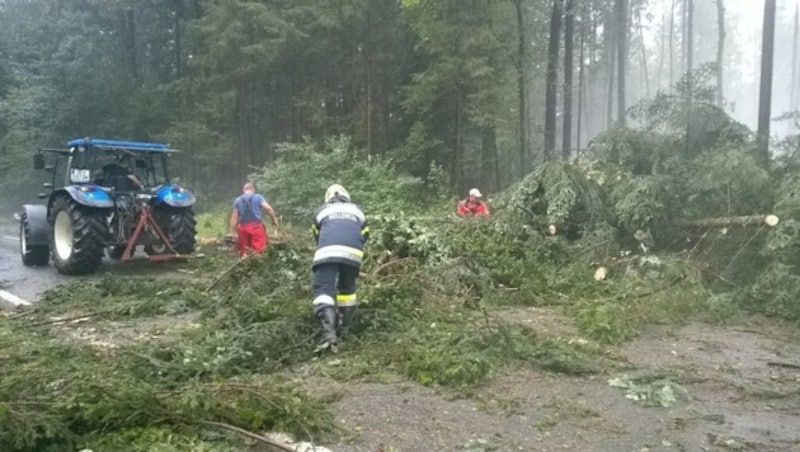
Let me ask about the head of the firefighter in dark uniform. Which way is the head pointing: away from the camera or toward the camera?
away from the camera

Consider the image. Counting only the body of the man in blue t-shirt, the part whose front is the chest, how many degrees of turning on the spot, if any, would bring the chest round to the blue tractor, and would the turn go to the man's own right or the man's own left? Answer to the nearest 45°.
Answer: approximately 90° to the man's own left

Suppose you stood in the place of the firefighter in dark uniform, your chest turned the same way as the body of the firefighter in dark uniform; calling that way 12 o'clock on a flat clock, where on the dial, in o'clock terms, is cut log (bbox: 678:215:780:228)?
The cut log is roughly at 2 o'clock from the firefighter in dark uniform.

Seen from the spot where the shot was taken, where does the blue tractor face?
facing away from the viewer and to the left of the viewer

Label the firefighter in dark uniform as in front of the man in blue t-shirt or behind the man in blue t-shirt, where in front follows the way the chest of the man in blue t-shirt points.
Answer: behind

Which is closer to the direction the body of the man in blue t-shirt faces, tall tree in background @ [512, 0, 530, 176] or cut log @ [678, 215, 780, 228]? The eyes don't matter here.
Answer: the tall tree in background

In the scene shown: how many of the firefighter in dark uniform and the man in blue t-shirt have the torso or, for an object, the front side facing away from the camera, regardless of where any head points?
2

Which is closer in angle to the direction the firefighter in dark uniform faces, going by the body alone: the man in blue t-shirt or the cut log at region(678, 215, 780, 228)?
the man in blue t-shirt

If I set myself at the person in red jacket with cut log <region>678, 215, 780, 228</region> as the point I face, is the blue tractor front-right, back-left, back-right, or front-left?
back-right

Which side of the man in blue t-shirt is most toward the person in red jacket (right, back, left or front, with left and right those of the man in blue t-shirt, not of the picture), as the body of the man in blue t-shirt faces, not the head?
right

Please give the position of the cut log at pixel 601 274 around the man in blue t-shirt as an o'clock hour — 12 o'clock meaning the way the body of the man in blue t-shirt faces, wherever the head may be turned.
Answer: The cut log is roughly at 4 o'clock from the man in blue t-shirt.

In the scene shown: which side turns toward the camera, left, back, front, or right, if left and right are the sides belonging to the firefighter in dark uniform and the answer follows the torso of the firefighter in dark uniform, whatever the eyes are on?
back

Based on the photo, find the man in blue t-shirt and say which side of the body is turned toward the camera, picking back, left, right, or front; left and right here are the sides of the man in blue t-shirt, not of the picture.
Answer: back
